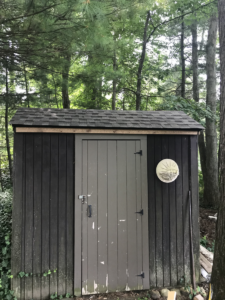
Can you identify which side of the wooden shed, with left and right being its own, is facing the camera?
front

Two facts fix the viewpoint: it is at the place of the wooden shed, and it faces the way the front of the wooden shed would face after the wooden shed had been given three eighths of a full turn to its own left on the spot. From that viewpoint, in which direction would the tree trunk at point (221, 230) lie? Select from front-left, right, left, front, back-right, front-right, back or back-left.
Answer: right

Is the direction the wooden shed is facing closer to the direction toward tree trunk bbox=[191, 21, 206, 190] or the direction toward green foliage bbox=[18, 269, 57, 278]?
the green foliage

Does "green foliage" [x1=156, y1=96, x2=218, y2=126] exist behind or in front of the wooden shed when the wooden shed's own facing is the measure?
behind
